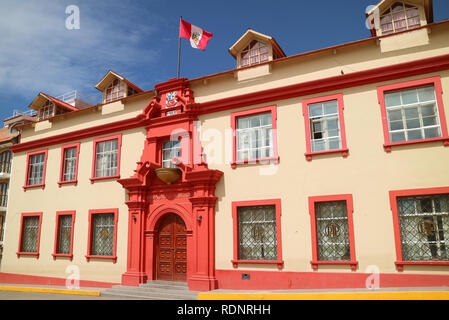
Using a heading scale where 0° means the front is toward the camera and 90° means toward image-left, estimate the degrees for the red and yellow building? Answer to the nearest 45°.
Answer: approximately 45°
